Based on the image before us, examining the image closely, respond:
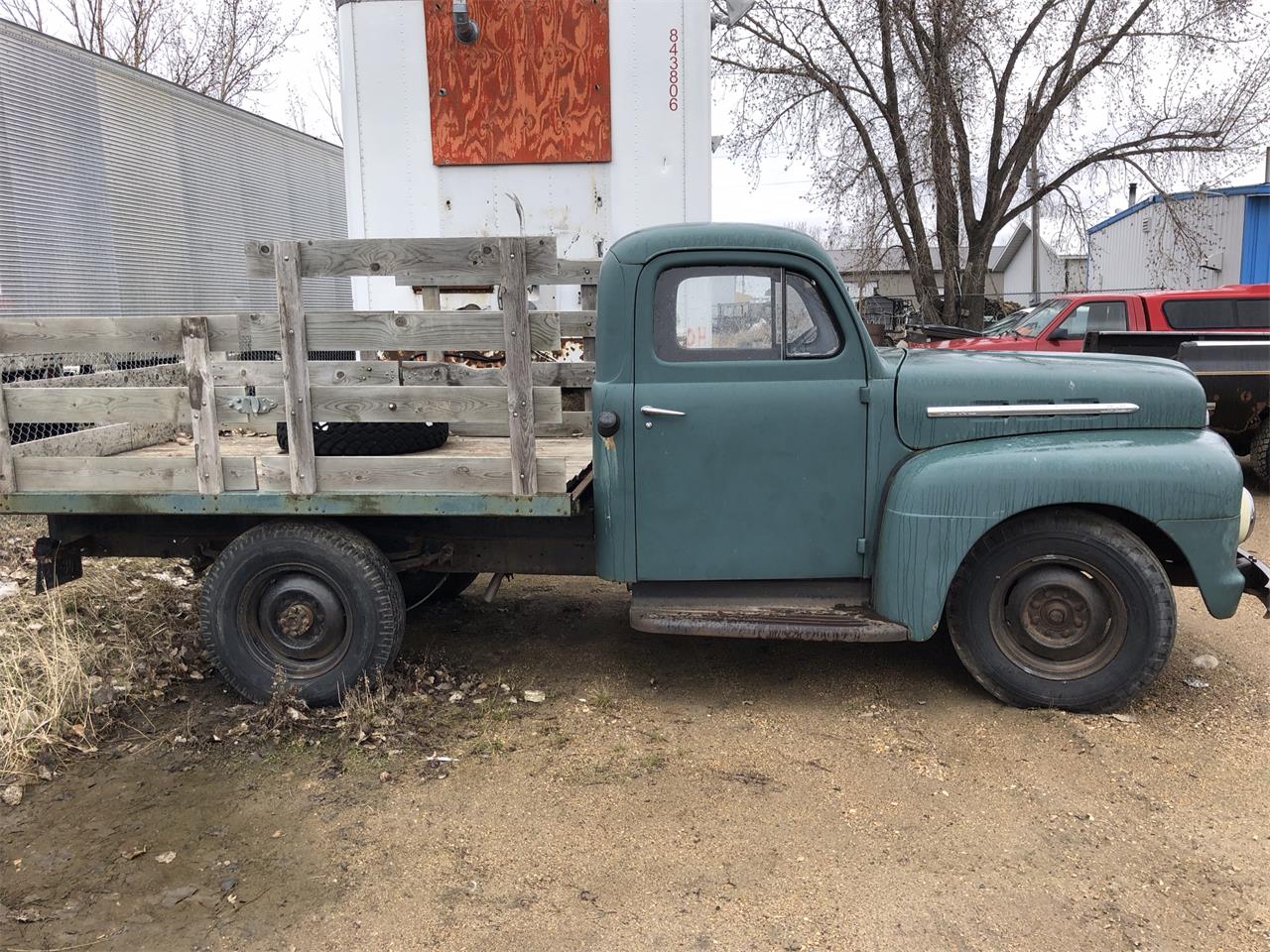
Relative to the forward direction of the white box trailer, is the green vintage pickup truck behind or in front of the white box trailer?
in front

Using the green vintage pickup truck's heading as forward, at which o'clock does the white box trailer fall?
The white box trailer is roughly at 8 o'clock from the green vintage pickup truck.

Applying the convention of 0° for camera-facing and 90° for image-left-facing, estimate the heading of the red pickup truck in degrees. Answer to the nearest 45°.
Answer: approximately 90°

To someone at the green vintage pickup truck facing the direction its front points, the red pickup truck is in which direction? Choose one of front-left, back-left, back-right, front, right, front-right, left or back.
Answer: front-left

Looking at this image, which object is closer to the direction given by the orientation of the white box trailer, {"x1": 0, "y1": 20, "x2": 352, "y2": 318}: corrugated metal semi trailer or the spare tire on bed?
the spare tire on bed

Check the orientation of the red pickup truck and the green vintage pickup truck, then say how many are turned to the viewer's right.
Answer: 1

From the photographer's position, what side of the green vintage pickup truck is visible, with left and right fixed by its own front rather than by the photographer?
right

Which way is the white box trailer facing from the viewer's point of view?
toward the camera

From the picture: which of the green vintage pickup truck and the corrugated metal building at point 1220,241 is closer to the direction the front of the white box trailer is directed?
the green vintage pickup truck

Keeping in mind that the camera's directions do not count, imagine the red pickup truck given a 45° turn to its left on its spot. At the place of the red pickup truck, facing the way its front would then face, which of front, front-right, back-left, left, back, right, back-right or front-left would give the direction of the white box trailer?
front

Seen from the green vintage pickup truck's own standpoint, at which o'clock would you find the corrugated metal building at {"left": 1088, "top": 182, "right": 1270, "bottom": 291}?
The corrugated metal building is roughly at 10 o'clock from the green vintage pickup truck.

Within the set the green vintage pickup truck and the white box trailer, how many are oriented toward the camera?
1

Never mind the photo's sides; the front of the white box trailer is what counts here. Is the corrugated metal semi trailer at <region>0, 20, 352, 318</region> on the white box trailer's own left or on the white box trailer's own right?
on the white box trailer's own right
